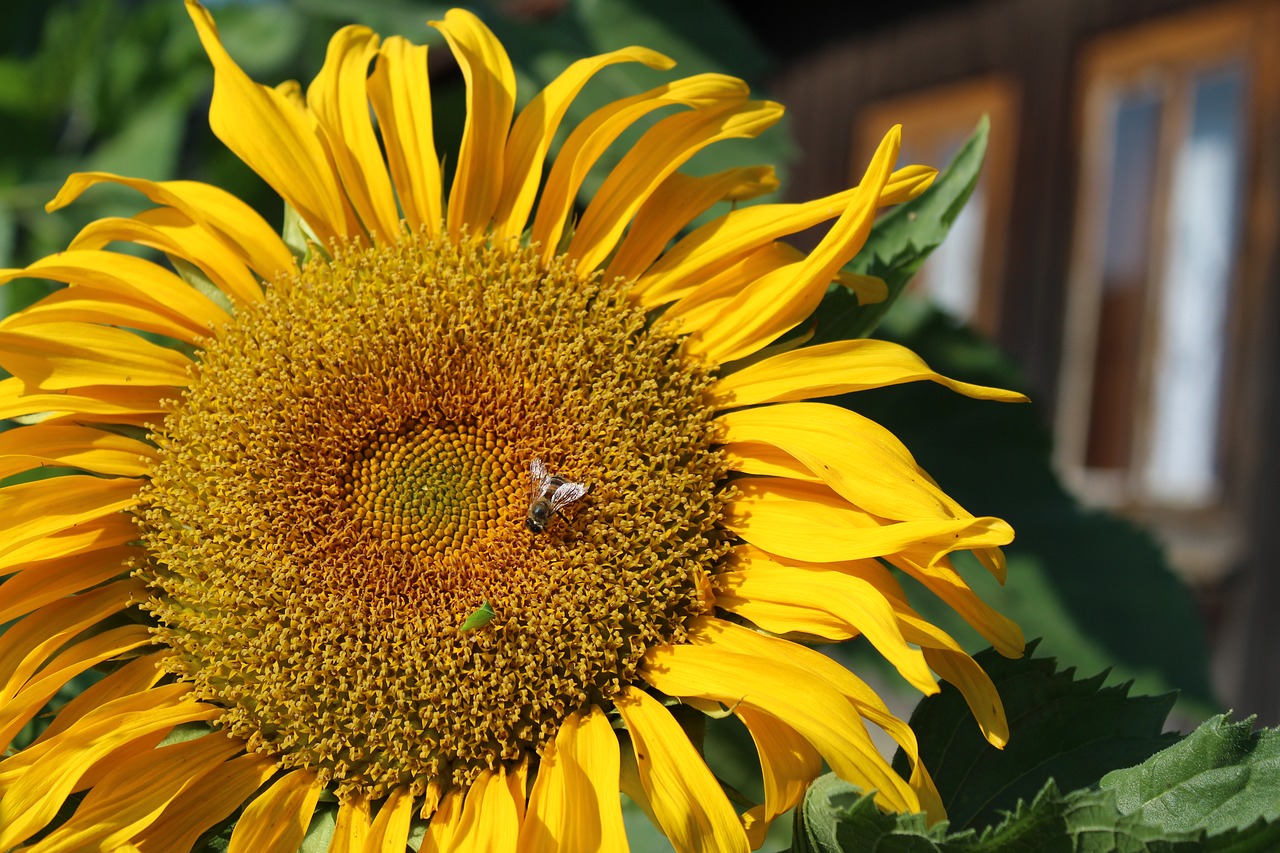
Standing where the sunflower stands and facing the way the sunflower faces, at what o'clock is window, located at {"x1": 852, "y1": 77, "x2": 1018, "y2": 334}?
The window is roughly at 7 o'clock from the sunflower.

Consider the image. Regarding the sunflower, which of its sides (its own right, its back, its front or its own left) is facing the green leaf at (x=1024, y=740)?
left

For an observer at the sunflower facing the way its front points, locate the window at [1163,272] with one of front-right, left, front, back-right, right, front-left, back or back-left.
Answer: back-left

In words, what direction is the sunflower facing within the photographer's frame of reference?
facing the viewer

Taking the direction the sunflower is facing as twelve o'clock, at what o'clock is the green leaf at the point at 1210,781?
The green leaf is roughly at 10 o'clock from the sunflower.

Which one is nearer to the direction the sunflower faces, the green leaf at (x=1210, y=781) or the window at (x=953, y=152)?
the green leaf
